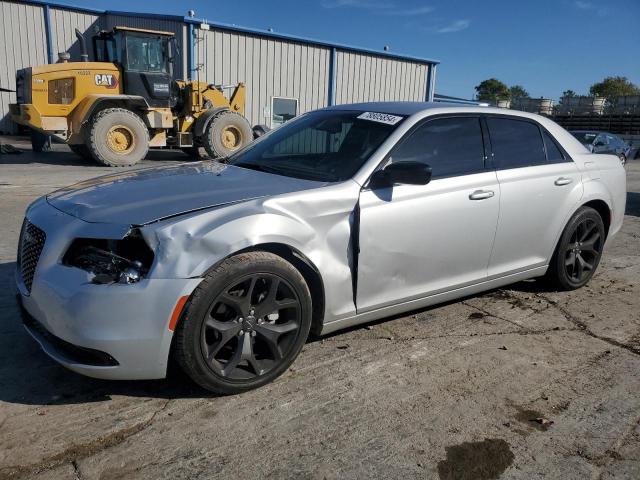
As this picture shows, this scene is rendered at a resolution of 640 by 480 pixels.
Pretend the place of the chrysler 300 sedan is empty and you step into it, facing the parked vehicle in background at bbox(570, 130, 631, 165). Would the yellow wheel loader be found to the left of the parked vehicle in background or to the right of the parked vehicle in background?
left

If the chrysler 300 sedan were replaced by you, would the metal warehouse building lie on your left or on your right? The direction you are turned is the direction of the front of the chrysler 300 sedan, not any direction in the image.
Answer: on your right

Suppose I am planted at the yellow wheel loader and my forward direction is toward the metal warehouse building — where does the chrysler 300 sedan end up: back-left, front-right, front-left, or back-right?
back-right

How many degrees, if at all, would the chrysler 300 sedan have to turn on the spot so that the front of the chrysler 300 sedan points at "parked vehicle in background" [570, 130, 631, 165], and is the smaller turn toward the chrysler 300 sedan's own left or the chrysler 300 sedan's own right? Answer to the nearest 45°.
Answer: approximately 180°
